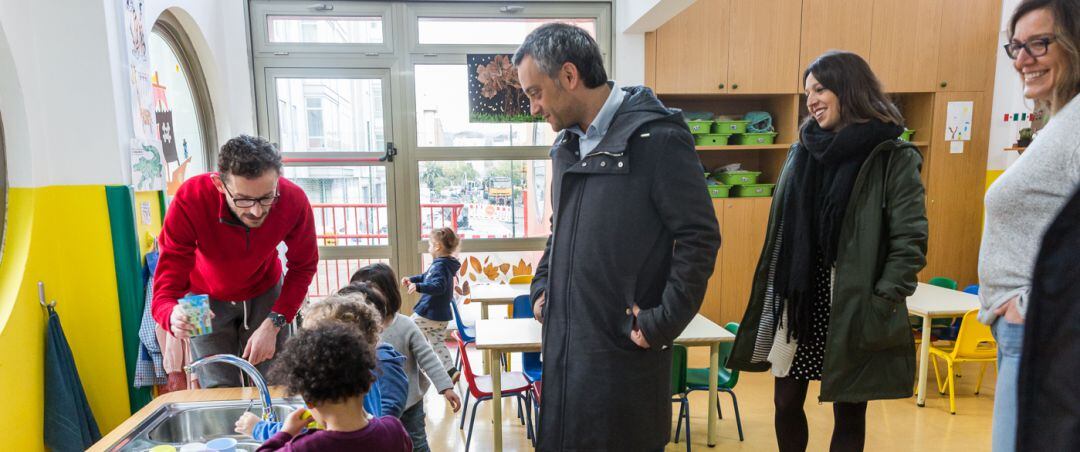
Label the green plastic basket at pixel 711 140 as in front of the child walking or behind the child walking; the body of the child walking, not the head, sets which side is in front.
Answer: behind

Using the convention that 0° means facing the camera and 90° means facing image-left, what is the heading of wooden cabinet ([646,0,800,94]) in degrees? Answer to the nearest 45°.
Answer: approximately 0°

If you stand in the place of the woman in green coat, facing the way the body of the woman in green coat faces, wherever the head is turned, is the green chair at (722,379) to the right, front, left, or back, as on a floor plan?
right

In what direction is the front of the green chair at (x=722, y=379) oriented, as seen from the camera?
facing to the left of the viewer

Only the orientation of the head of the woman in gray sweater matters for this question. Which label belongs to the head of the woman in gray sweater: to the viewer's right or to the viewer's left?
to the viewer's left

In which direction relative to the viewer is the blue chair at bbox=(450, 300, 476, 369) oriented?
to the viewer's right

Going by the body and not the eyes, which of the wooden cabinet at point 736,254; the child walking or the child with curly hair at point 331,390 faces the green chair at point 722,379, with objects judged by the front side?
the wooden cabinet

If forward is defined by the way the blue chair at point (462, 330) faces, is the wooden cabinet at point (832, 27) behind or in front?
in front

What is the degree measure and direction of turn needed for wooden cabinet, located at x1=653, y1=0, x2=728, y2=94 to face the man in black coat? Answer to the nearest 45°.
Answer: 0° — it already faces them

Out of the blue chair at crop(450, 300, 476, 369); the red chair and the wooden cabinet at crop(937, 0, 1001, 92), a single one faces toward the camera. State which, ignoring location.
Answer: the wooden cabinet

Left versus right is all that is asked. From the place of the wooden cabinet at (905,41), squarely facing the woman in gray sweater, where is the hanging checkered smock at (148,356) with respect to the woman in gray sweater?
right

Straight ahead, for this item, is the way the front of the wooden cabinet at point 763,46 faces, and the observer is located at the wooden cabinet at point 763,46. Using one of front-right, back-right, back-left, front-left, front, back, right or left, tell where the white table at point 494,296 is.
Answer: front-right

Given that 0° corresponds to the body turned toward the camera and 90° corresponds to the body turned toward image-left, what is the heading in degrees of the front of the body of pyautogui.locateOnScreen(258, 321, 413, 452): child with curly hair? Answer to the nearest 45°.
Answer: approximately 135°
